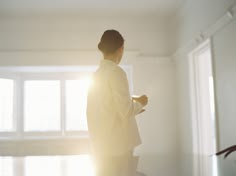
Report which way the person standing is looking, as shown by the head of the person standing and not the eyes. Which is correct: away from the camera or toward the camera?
away from the camera

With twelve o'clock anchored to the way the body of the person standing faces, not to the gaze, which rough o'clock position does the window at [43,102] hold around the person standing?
The window is roughly at 10 o'clock from the person standing.

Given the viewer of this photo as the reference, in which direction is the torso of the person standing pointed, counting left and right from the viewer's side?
facing away from the viewer and to the right of the viewer
